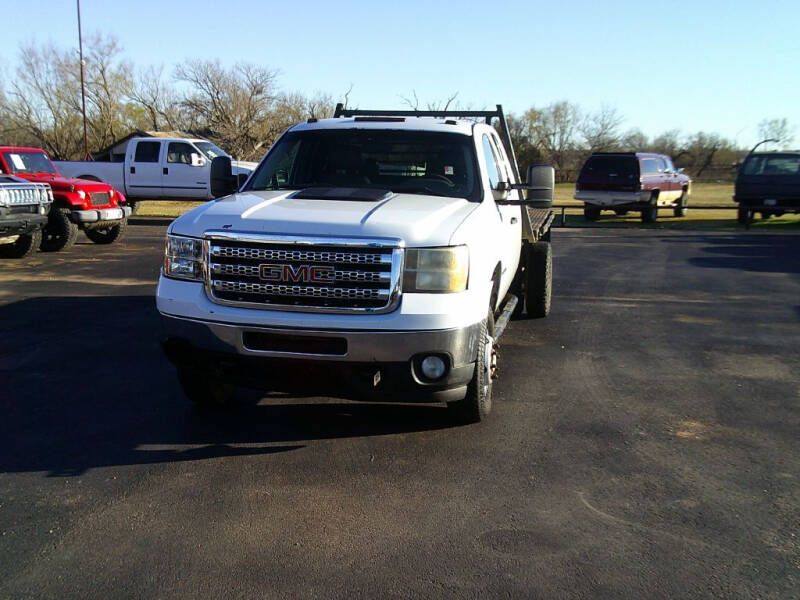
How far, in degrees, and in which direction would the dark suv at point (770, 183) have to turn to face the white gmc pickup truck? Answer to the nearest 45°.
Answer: approximately 180°

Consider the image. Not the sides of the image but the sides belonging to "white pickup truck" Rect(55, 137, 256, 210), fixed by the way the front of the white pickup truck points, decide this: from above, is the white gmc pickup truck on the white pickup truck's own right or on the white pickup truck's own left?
on the white pickup truck's own right

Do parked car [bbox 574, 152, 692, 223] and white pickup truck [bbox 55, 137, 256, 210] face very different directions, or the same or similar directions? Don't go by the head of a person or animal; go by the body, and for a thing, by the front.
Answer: same or similar directions

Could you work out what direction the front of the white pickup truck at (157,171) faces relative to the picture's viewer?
facing to the right of the viewer

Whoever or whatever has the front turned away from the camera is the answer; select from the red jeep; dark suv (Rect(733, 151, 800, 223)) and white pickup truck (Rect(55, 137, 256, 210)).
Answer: the dark suv

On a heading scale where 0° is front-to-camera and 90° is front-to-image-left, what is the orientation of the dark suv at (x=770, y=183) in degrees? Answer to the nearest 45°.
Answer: approximately 180°

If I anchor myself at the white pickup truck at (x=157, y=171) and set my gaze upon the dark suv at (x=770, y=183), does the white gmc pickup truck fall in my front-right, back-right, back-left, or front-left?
front-right

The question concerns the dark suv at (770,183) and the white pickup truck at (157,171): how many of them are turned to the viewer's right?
1

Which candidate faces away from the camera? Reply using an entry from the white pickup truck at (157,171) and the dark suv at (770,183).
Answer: the dark suv

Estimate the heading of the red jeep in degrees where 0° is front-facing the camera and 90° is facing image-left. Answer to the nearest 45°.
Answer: approximately 315°

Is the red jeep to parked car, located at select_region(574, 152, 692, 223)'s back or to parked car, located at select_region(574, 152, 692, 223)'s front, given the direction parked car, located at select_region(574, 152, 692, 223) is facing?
to the back

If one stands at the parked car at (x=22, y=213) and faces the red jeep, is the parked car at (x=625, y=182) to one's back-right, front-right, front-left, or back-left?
front-right

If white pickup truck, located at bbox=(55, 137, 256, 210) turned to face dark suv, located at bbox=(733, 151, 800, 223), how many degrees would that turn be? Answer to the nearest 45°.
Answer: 0° — it already faces it

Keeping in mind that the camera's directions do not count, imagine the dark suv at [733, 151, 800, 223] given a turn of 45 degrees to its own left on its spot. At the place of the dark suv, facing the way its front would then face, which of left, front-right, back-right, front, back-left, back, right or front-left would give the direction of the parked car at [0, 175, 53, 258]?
left
